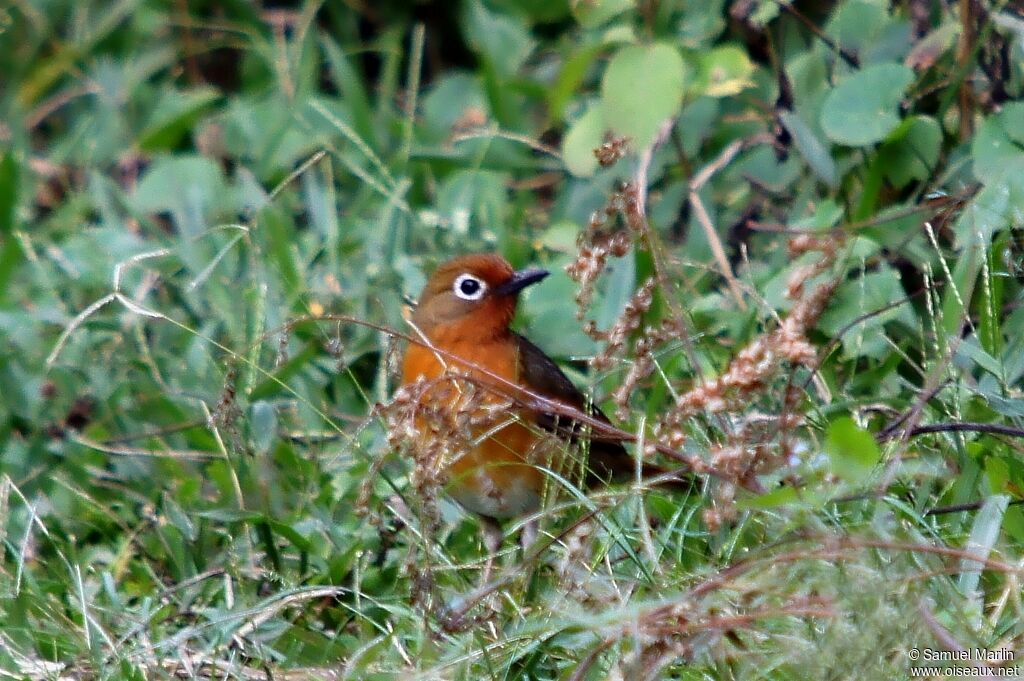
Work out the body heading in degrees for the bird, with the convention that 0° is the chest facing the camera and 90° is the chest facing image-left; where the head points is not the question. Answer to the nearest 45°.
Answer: approximately 45°
